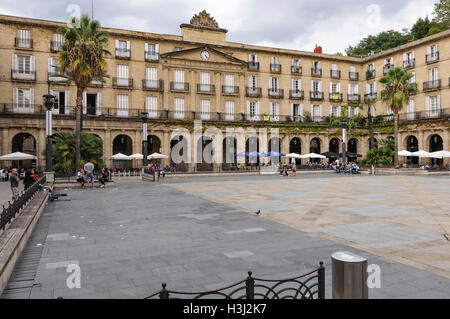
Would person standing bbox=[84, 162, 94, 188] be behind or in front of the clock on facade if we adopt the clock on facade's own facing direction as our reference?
in front

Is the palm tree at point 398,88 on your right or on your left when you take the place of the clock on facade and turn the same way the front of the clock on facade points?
on your left

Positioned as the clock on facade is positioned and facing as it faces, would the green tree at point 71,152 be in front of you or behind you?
in front

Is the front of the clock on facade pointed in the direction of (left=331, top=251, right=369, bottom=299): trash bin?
yes

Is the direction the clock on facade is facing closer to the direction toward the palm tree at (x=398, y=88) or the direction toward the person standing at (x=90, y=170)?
the person standing

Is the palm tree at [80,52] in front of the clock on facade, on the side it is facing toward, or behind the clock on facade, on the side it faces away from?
in front

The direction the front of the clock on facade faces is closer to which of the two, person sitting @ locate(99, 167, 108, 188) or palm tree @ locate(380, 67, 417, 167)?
the person sitting

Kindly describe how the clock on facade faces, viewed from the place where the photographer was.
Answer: facing the viewer

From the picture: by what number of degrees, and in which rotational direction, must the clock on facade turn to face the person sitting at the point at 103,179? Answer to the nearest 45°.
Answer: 0° — it already faces them
